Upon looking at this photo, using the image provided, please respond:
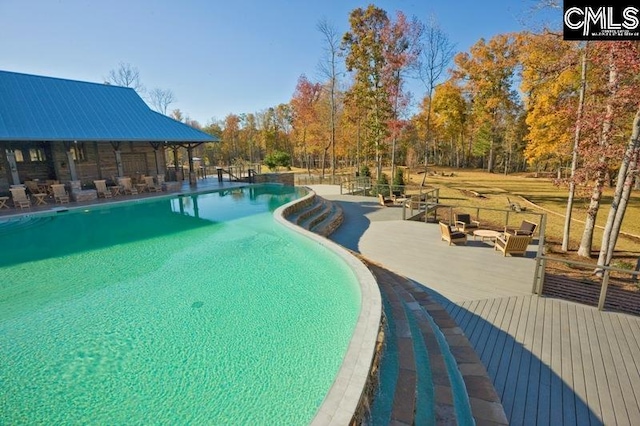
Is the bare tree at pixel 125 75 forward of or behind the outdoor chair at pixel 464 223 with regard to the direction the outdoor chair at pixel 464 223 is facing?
behind

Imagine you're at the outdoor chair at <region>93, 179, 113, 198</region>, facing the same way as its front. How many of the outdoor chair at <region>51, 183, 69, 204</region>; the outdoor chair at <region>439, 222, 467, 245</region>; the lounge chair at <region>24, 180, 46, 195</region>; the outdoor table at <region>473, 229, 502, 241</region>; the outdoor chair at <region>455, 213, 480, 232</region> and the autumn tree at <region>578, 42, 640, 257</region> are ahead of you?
4

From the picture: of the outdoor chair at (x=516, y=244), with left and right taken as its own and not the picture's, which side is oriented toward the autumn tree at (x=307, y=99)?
front

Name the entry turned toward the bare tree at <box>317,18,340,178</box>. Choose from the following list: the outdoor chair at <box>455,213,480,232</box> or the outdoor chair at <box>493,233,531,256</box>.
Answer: the outdoor chair at <box>493,233,531,256</box>

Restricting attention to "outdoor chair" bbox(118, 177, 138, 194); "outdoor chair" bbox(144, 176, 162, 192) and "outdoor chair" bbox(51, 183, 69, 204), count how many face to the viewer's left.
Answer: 0

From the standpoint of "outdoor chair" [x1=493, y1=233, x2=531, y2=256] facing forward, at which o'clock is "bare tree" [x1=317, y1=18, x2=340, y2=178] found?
The bare tree is roughly at 12 o'clock from the outdoor chair.

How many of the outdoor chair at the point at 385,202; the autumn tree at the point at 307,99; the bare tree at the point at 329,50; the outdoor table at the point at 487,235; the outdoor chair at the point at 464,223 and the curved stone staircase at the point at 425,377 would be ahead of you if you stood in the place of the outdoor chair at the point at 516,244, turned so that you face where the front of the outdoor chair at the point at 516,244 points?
5

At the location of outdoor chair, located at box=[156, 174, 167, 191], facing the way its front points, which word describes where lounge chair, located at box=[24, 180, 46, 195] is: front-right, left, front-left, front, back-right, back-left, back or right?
back-right

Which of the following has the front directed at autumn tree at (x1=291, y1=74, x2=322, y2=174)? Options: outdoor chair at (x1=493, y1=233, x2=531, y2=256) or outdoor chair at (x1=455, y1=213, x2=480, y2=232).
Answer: outdoor chair at (x1=493, y1=233, x2=531, y2=256)

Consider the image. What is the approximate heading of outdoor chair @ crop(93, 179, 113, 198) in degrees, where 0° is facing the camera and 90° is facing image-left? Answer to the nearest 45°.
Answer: approximately 315°

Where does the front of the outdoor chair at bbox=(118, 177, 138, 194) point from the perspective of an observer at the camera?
facing the viewer and to the right of the viewer

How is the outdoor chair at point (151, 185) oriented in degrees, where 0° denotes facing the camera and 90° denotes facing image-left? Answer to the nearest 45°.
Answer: approximately 315°
